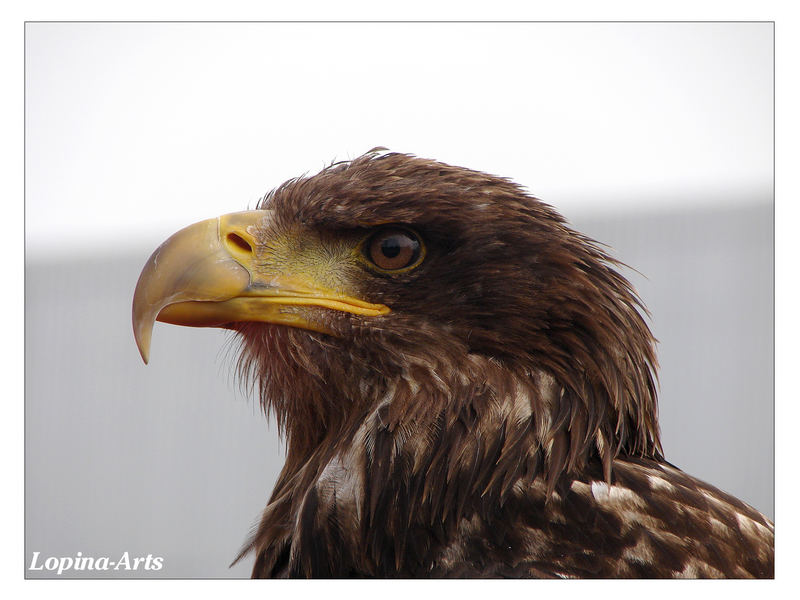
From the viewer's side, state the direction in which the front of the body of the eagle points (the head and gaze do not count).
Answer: to the viewer's left
